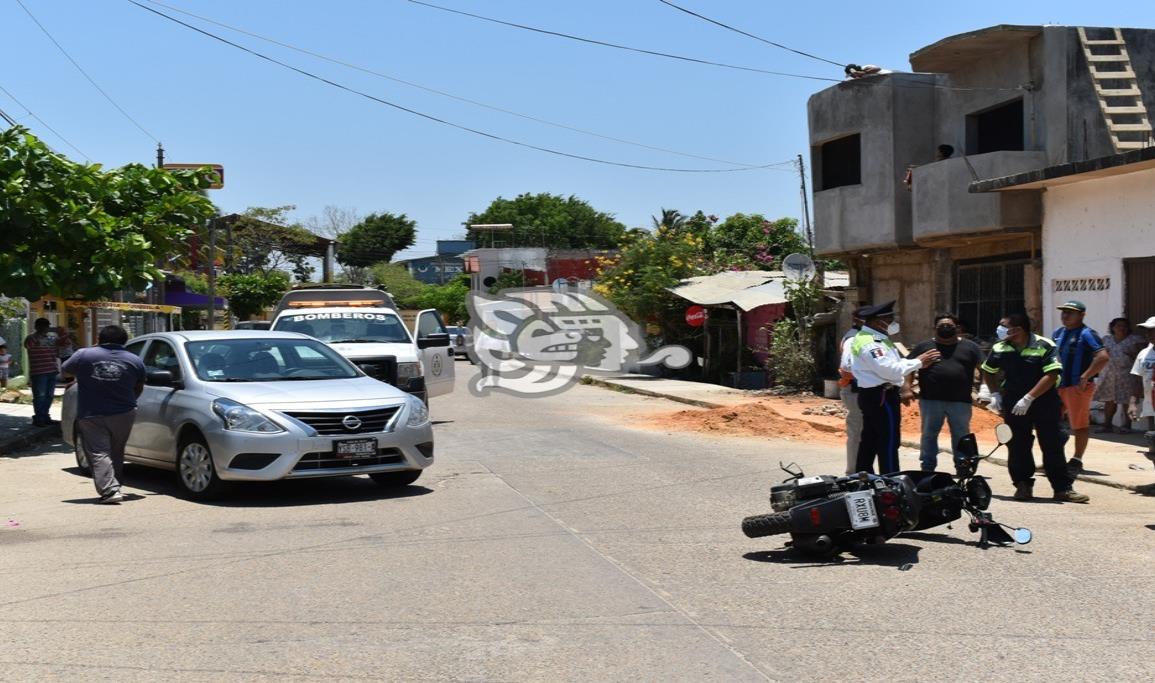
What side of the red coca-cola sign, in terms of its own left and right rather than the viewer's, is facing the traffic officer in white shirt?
front

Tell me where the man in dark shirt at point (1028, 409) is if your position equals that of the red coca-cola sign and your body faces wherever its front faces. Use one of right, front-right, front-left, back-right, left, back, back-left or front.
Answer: front

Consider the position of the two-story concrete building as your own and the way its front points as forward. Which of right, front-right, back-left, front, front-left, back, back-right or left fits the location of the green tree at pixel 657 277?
right

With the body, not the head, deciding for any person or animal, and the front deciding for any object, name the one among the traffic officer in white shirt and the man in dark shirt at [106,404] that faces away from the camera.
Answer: the man in dark shirt

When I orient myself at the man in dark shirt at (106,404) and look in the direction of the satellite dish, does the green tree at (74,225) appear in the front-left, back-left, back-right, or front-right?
front-left

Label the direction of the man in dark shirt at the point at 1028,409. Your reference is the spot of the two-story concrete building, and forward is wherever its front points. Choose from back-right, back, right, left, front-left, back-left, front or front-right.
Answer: front-left

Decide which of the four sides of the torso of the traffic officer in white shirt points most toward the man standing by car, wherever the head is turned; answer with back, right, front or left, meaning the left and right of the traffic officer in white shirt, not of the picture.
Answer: back

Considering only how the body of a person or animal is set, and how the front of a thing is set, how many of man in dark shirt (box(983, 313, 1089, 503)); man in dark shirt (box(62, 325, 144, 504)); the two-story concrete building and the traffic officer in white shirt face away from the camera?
1

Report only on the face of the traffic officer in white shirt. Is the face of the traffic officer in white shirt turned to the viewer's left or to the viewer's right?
to the viewer's right

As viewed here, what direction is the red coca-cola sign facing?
toward the camera

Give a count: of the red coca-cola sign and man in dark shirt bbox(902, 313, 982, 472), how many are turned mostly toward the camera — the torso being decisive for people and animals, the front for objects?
2

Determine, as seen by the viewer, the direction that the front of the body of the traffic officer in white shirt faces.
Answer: to the viewer's right

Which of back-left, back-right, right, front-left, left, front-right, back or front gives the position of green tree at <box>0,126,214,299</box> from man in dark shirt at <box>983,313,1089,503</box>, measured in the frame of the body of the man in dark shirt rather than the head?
front-right

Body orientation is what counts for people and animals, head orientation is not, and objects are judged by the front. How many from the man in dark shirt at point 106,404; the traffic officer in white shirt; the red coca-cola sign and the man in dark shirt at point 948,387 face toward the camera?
2

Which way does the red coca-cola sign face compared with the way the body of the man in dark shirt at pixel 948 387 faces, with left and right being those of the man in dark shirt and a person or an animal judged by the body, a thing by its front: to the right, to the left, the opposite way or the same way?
the same way

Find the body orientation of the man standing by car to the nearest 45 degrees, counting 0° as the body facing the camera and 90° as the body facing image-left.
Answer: approximately 0°

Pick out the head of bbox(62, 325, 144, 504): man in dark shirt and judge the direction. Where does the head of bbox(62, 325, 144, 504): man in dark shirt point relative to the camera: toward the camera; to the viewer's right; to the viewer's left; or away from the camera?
away from the camera

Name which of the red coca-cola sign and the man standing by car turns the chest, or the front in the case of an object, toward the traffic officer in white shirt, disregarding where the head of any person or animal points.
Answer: the red coca-cola sign

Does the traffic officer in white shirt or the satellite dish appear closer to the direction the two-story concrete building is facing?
the traffic officer in white shirt
